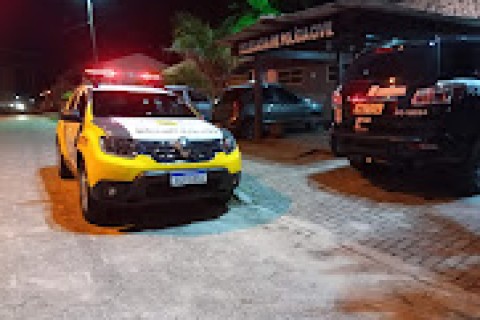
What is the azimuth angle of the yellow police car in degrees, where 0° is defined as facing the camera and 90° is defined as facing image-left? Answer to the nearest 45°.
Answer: approximately 315°

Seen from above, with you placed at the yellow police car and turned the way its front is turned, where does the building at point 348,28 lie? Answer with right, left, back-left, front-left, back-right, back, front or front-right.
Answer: left

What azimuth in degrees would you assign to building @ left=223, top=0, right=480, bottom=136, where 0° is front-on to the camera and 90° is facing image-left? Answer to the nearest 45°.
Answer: approximately 45°

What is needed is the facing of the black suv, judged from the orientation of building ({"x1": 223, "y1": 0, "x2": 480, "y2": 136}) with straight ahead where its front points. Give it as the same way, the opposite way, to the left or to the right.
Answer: the opposite way

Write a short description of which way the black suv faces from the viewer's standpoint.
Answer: facing away from the viewer and to the right of the viewer

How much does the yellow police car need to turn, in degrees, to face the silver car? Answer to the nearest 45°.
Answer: approximately 135° to its left

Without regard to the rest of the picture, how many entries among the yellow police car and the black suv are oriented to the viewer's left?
0

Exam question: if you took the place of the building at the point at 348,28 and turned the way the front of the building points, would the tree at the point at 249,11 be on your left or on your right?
on your right

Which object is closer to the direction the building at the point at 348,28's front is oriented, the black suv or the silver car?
the black suv

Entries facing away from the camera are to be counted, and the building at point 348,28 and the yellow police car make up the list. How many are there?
0
